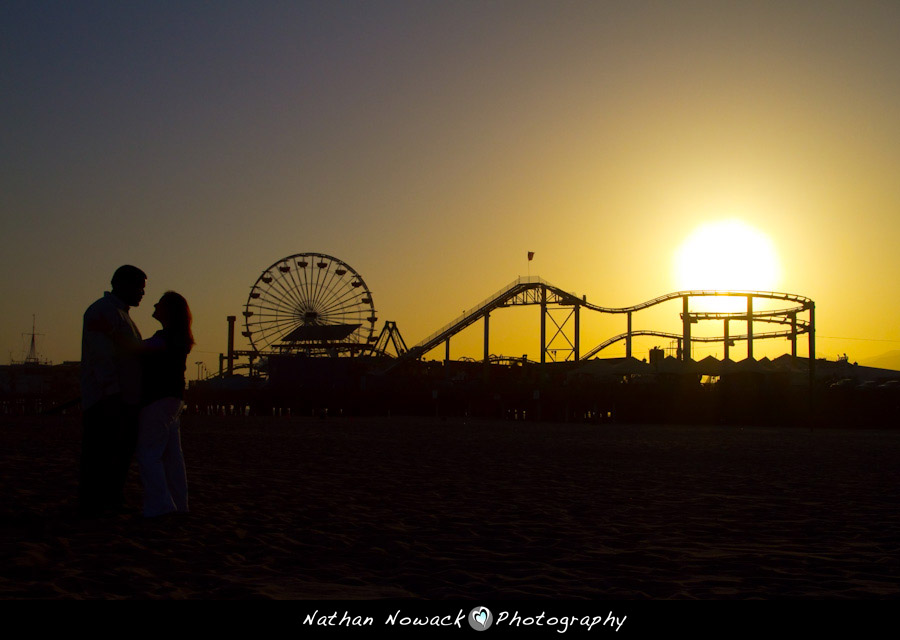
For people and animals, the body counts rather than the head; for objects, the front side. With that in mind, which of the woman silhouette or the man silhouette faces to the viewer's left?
the woman silhouette

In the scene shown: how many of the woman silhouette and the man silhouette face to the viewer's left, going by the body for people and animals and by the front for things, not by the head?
1

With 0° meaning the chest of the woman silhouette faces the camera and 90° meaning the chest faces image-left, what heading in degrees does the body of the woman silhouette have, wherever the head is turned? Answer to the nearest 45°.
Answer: approximately 90°

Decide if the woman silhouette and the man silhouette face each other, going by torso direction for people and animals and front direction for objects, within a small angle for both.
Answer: yes

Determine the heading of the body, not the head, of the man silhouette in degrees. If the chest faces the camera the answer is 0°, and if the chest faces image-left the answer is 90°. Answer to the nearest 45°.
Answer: approximately 270°

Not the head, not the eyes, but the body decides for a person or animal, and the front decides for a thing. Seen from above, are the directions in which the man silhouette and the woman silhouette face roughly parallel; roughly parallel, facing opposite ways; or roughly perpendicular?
roughly parallel, facing opposite ways
